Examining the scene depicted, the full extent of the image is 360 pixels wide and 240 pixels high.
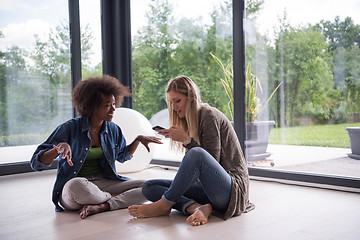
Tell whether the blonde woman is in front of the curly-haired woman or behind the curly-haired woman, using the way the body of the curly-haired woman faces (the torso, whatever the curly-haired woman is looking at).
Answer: in front

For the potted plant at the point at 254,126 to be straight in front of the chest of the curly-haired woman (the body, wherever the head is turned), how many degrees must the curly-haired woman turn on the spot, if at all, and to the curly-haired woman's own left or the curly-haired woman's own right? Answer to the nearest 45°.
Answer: approximately 90° to the curly-haired woman's own left

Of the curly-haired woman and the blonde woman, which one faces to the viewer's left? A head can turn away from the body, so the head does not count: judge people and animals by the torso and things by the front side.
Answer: the blonde woman

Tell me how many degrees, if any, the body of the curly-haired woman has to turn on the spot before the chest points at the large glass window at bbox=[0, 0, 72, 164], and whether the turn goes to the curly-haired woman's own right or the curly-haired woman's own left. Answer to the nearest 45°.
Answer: approximately 135° to the curly-haired woman's own left

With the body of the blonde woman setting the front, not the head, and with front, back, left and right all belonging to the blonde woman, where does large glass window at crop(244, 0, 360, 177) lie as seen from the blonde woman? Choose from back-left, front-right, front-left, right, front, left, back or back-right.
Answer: back-right

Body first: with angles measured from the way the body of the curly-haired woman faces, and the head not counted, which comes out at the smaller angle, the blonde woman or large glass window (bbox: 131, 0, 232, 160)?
the blonde woman

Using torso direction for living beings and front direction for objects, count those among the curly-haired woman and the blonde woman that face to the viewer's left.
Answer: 1

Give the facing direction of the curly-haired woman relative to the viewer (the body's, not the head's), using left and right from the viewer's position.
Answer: facing the viewer and to the right of the viewer

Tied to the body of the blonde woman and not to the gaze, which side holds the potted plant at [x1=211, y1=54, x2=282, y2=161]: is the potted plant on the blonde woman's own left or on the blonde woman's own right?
on the blonde woman's own right

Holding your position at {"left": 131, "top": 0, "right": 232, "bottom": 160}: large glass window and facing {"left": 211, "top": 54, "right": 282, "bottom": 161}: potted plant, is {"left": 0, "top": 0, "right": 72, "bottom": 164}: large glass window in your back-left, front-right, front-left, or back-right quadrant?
back-left

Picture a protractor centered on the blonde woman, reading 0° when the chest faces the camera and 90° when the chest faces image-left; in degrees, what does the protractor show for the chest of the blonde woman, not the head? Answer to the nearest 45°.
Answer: approximately 90°

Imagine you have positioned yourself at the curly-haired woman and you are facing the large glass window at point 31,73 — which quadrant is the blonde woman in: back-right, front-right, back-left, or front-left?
back-right

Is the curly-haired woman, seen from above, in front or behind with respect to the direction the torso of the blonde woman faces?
in front

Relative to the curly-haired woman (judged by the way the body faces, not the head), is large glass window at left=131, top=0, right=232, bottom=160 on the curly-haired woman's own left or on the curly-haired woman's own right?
on the curly-haired woman's own left
